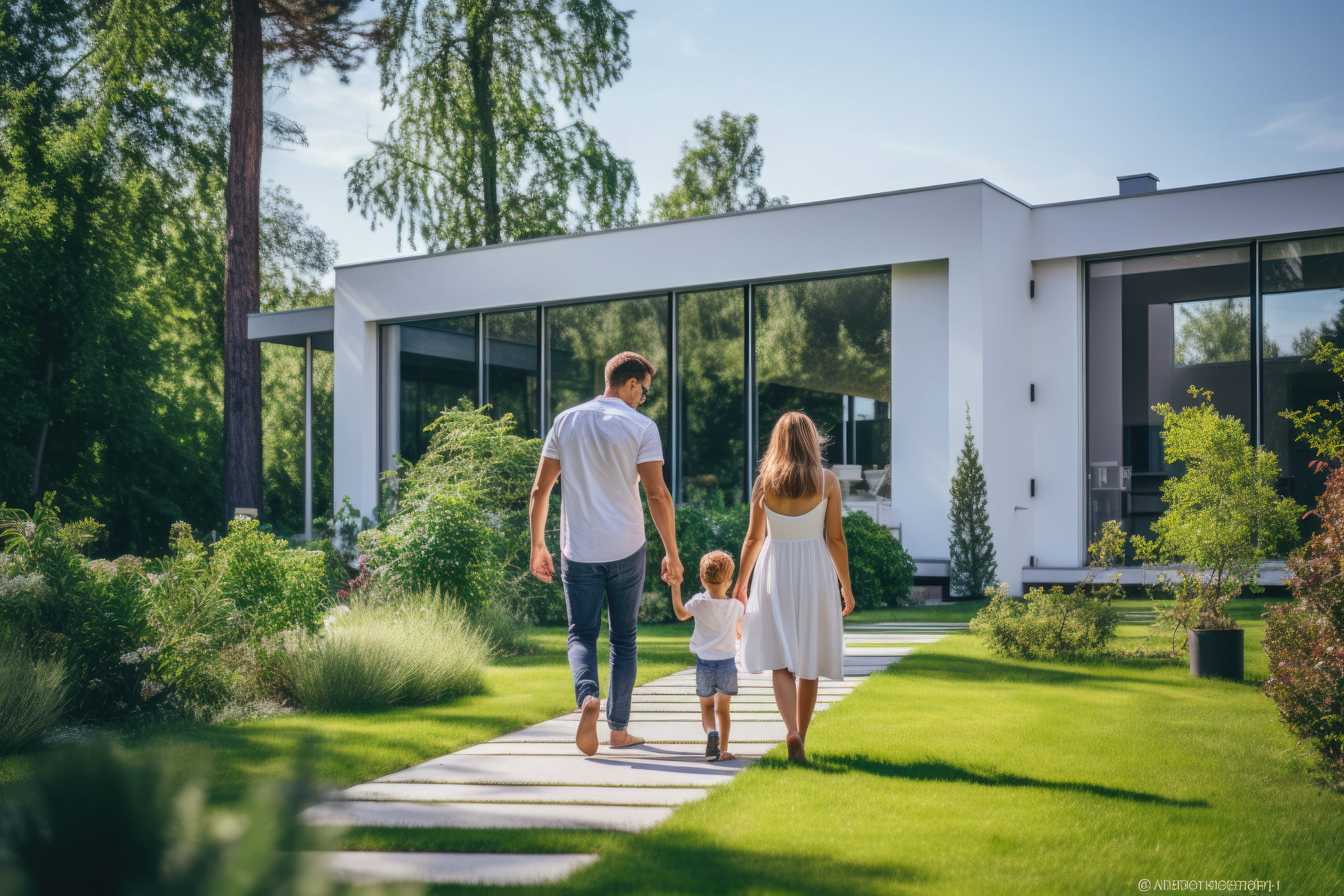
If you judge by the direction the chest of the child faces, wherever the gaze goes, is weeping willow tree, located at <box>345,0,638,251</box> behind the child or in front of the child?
in front

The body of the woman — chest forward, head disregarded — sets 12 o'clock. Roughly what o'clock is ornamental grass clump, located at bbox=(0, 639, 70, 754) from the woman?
The ornamental grass clump is roughly at 9 o'clock from the woman.

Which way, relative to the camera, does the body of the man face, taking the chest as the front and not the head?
away from the camera

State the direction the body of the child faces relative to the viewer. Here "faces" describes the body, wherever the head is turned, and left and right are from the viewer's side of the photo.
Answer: facing away from the viewer

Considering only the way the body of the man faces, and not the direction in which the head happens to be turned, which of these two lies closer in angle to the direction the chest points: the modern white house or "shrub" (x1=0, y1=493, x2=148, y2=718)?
the modern white house

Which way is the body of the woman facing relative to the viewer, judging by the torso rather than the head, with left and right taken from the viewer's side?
facing away from the viewer

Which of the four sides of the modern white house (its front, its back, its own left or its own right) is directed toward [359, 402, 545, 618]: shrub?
front

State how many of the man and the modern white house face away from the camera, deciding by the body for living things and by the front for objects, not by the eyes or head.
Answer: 1

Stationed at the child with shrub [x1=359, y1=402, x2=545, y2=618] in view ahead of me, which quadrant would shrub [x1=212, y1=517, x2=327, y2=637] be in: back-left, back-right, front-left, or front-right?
front-left

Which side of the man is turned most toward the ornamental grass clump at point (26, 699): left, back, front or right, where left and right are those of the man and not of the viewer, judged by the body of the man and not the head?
left

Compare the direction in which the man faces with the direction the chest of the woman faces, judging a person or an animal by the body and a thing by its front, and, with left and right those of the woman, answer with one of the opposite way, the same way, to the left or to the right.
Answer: the same way

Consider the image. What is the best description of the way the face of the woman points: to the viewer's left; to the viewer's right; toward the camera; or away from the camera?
away from the camera

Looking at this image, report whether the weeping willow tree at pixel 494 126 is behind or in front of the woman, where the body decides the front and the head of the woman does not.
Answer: in front

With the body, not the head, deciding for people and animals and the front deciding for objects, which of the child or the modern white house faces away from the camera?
the child

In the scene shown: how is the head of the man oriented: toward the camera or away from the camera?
away from the camera
